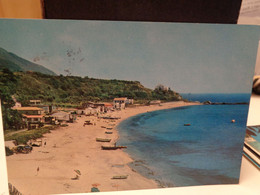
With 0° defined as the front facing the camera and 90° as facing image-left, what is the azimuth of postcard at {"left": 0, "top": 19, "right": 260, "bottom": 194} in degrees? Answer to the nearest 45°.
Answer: approximately 0°
